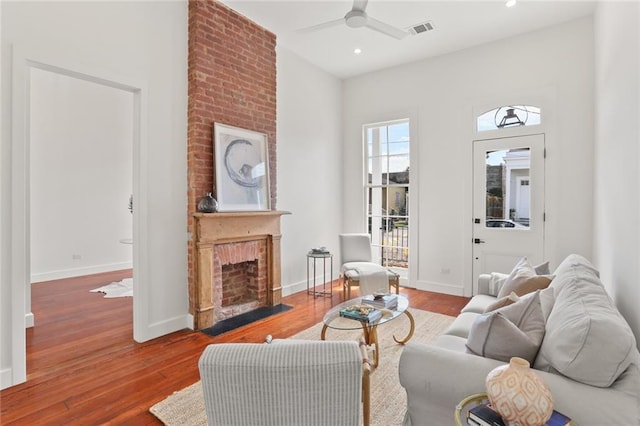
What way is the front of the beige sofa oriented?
to the viewer's left

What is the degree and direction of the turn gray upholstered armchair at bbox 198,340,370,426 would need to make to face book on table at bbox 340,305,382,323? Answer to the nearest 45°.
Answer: approximately 45° to its right

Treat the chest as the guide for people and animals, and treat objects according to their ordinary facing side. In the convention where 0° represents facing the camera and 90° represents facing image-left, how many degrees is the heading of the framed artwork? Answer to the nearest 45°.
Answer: approximately 315°

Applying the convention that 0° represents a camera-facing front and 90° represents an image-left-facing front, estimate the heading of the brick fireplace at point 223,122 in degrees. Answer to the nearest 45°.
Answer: approximately 315°

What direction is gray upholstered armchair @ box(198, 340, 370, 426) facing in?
away from the camera

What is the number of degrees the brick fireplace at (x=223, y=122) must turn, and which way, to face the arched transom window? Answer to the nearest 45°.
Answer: approximately 45° to its left

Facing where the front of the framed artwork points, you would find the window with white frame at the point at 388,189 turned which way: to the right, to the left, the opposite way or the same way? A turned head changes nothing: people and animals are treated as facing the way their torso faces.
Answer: to the right

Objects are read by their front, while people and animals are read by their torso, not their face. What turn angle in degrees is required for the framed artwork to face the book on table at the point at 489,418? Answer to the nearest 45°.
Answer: approximately 45° to its right

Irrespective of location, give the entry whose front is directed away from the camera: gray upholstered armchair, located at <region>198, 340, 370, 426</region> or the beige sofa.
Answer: the gray upholstered armchair

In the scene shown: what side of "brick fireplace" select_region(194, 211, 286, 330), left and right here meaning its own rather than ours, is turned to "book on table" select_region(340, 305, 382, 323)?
front

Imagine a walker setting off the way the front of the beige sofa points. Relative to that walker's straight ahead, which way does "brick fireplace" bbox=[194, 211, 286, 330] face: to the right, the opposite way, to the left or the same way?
the opposite way

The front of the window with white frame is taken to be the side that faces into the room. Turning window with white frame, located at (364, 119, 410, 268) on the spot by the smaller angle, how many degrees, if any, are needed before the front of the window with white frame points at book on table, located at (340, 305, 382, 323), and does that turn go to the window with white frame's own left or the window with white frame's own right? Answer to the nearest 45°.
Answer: approximately 45° to the window with white frame's own left

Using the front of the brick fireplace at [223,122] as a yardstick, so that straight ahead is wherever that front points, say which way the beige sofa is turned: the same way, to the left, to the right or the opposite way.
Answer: the opposite way

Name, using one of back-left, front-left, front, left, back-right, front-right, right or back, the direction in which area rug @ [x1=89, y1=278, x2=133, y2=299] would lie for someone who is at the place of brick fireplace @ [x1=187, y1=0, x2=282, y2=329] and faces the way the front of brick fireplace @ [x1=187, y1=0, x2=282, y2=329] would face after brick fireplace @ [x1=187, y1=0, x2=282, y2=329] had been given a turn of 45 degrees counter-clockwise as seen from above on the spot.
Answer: back-left

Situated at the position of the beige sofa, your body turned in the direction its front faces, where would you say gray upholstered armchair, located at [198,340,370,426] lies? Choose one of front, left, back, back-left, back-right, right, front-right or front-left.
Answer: front-left

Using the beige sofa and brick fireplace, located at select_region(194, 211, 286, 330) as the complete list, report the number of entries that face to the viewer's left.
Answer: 1

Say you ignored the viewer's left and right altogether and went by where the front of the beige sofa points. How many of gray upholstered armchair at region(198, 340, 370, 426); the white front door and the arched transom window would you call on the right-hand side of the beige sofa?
2

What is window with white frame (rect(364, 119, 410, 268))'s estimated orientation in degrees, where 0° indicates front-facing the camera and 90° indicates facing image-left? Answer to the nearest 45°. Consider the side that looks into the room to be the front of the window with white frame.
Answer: approximately 45°
